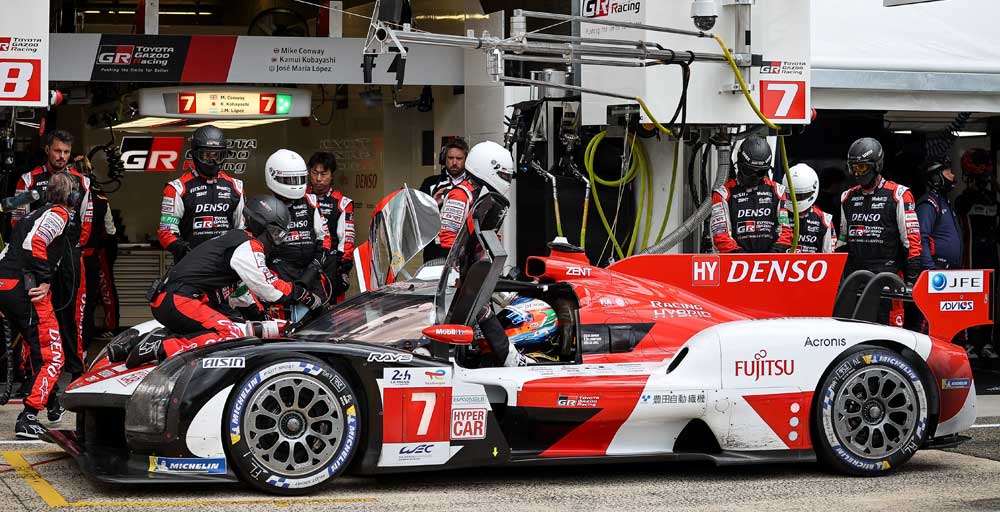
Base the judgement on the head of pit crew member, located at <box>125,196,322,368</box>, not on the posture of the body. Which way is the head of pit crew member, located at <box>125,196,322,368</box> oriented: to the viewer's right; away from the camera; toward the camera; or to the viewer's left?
to the viewer's right

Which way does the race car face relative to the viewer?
to the viewer's left

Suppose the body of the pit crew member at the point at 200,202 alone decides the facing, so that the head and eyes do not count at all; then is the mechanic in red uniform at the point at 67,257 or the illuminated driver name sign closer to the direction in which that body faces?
the mechanic in red uniform

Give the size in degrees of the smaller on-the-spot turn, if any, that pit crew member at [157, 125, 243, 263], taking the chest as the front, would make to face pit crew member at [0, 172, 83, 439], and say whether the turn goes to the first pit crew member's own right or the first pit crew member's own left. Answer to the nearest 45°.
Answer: approximately 45° to the first pit crew member's own right

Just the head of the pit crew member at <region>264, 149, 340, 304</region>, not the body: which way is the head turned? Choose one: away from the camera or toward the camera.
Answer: toward the camera

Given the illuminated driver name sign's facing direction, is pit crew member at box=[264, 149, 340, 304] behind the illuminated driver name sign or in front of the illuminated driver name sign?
in front

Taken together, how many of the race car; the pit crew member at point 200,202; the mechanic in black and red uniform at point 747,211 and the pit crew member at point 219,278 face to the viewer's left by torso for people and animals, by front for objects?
1

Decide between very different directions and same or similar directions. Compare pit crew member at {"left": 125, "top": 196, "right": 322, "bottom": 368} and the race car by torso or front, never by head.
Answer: very different directions

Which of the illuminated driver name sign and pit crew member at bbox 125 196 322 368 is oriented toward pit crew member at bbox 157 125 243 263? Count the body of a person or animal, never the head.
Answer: the illuminated driver name sign

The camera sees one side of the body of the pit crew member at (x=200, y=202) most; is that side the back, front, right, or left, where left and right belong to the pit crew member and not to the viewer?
front

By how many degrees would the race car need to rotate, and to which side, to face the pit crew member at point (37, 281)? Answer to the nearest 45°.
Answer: approximately 45° to its right

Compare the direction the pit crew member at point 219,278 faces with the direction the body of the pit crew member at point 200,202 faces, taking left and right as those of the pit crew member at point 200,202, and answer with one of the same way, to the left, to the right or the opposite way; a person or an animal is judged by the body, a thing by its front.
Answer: to the left

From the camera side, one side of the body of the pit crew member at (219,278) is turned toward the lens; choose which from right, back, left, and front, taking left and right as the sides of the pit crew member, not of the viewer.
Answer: right

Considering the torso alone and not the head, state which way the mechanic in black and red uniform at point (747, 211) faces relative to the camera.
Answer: toward the camera

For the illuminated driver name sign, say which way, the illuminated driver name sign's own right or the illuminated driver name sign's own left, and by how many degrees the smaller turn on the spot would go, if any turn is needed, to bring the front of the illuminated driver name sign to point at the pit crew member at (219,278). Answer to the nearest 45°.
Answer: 0° — it already faces them

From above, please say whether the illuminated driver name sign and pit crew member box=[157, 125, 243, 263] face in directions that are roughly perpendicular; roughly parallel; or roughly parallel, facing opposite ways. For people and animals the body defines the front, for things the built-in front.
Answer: roughly parallel

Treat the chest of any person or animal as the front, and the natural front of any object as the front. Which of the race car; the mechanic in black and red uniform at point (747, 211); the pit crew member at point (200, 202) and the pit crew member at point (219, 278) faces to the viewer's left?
the race car

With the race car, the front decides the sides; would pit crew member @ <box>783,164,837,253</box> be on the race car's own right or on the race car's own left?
on the race car's own right
